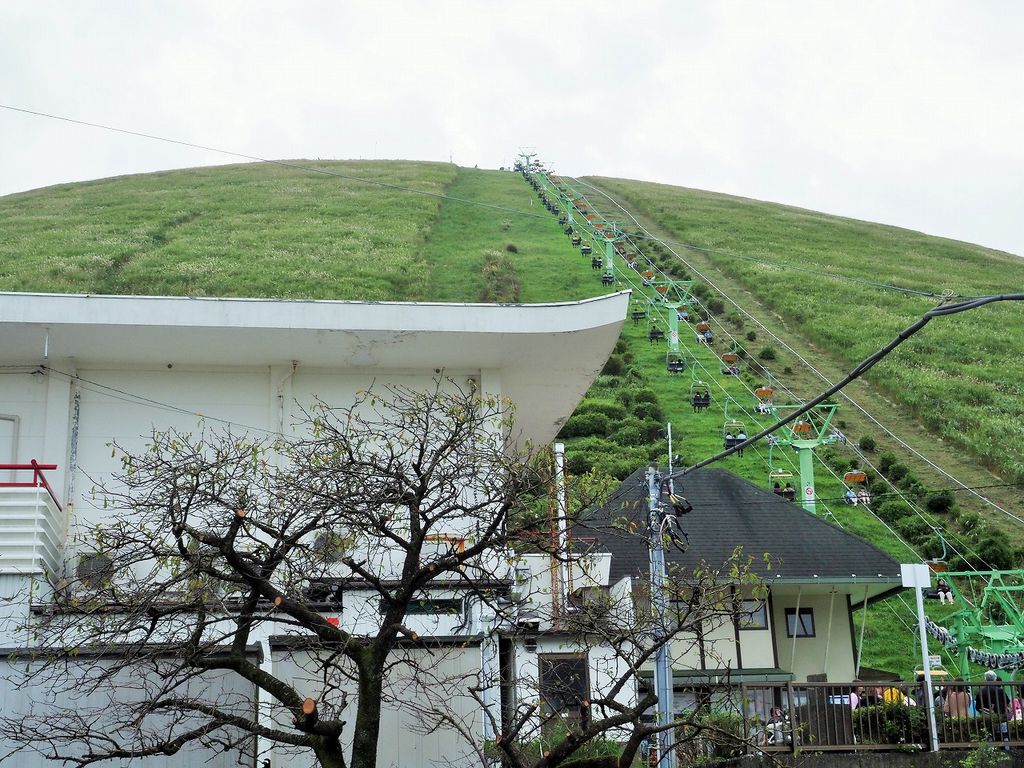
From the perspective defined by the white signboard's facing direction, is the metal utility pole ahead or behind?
ahead

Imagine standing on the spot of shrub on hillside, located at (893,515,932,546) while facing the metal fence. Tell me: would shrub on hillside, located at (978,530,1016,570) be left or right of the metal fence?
left

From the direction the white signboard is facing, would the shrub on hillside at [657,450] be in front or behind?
behind

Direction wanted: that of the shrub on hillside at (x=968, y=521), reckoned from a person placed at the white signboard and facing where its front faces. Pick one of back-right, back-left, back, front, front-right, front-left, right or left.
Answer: back

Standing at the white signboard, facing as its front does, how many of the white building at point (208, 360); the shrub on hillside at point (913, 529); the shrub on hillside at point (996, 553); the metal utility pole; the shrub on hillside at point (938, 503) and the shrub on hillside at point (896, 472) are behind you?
4

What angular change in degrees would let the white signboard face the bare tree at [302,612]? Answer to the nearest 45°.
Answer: approximately 45° to its right

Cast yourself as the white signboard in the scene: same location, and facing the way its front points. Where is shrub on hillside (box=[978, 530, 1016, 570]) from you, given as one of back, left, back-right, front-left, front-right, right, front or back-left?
front

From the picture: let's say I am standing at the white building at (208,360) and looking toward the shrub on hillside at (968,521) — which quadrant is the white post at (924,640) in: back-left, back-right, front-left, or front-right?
front-right
